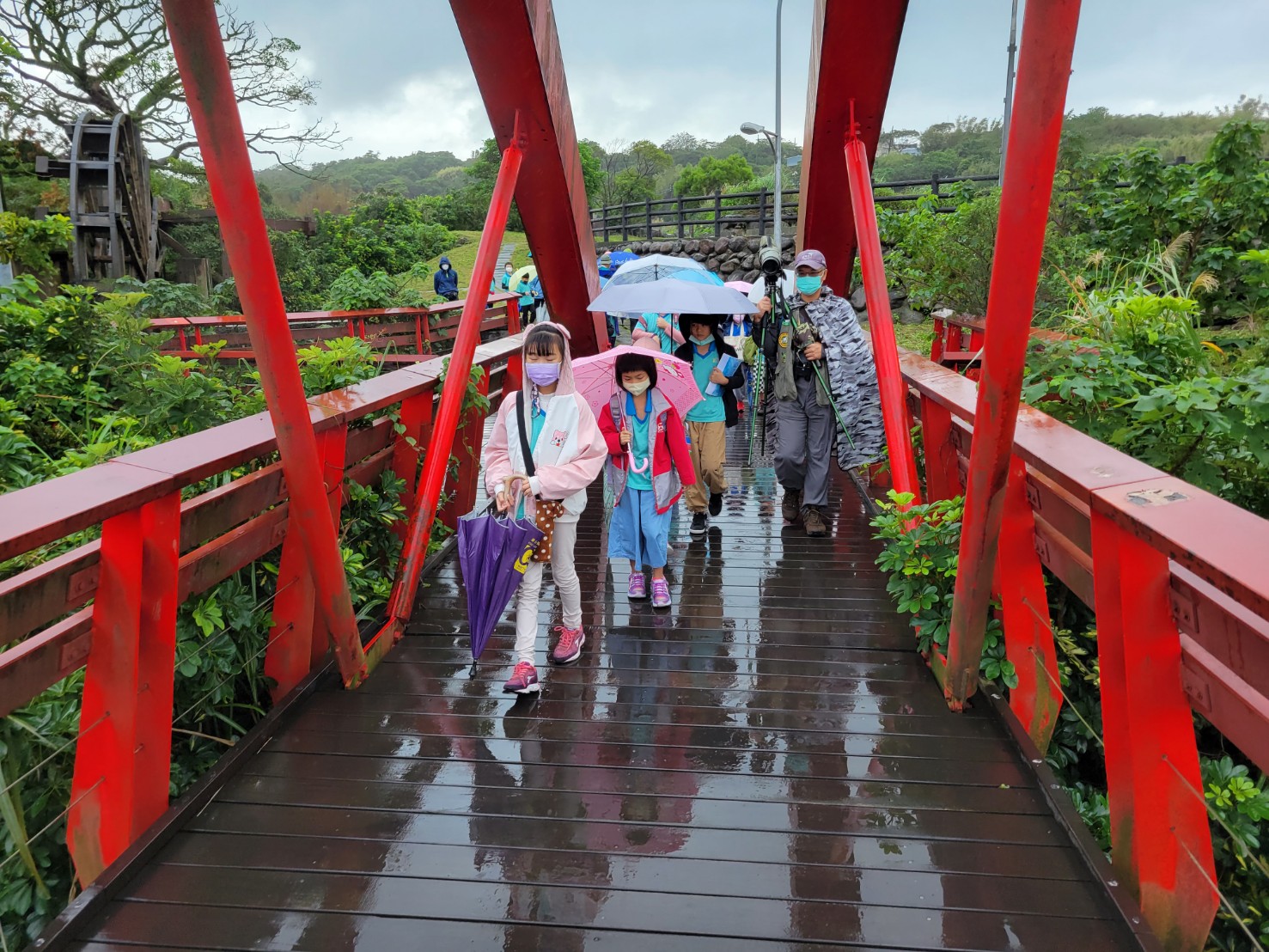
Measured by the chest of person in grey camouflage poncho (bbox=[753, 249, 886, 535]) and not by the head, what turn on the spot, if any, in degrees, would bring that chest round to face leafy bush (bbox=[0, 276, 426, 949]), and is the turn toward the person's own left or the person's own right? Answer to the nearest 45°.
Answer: approximately 45° to the person's own right

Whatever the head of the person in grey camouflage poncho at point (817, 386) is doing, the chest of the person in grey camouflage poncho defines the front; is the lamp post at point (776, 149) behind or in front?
behind

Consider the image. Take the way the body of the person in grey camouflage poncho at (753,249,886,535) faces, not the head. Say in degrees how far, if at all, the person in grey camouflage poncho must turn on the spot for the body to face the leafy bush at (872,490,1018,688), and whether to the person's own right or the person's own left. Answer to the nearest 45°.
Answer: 0° — they already face it

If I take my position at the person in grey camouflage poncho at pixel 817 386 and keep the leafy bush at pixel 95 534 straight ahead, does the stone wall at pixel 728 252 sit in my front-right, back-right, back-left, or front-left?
back-right

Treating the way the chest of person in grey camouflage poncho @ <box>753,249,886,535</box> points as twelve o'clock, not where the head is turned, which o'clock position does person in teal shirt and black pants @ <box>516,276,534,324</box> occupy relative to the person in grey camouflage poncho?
The person in teal shirt and black pants is roughly at 5 o'clock from the person in grey camouflage poncho.

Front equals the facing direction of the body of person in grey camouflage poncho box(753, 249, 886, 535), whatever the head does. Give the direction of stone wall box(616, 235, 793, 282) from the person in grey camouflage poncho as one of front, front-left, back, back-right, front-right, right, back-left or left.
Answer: back

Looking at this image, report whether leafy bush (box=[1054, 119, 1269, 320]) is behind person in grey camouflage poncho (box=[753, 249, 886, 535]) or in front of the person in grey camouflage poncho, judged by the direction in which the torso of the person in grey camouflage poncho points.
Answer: behind

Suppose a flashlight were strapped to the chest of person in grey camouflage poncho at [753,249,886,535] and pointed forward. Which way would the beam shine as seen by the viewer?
toward the camera

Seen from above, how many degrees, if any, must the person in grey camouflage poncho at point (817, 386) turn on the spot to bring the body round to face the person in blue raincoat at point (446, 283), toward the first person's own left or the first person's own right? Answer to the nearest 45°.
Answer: approximately 135° to the first person's own right

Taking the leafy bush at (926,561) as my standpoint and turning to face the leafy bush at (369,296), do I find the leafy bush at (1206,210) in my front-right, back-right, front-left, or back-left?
front-right

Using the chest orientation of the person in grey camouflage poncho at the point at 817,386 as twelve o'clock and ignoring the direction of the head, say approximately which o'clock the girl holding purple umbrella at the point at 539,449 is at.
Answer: The girl holding purple umbrella is roughly at 1 o'clock from the person in grey camouflage poncho.

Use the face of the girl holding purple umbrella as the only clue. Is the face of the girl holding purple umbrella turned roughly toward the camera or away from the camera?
toward the camera

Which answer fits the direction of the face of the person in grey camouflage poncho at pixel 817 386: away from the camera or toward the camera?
toward the camera
